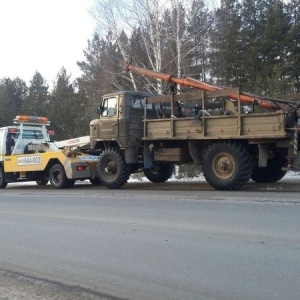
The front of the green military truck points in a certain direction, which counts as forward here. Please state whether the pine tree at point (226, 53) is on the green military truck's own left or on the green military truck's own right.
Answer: on the green military truck's own right

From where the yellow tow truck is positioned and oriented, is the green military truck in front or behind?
behind

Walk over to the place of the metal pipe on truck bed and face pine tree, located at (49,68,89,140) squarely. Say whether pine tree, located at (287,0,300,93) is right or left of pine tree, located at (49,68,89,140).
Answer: right

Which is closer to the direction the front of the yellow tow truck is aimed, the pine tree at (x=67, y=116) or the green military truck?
the pine tree

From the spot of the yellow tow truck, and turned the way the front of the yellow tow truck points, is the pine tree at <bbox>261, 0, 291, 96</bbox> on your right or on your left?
on your right

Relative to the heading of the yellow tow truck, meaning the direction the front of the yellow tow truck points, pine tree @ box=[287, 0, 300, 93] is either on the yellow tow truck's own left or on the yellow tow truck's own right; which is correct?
on the yellow tow truck's own right

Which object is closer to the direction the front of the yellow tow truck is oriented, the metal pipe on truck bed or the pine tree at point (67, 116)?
the pine tree

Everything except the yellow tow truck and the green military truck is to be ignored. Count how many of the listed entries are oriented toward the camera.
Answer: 0

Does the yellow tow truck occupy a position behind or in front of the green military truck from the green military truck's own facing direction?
in front

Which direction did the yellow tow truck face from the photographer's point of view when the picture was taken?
facing away from the viewer and to the left of the viewer

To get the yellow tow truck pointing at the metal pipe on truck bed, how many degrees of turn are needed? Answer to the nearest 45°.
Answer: approximately 180°

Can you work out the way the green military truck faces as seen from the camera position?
facing away from the viewer and to the left of the viewer

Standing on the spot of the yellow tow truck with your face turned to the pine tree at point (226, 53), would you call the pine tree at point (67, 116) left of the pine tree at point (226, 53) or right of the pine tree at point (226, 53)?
left
